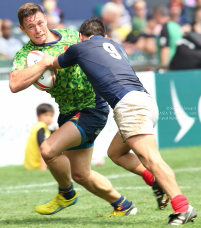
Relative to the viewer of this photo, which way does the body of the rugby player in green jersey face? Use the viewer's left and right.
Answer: facing the viewer and to the left of the viewer

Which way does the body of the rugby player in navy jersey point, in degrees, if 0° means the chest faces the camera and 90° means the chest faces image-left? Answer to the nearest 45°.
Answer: approximately 135°

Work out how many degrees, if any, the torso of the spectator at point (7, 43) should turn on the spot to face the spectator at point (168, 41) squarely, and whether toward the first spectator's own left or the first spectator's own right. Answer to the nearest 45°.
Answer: approximately 90° to the first spectator's own left

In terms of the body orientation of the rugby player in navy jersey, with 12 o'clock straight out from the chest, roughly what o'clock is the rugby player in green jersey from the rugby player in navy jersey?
The rugby player in green jersey is roughly at 12 o'clock from the rugby player in navy jersey.

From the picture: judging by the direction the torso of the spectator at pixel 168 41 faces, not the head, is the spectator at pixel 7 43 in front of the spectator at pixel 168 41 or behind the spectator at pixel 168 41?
in front

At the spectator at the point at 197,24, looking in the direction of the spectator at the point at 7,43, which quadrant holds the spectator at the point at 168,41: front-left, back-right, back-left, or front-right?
front-left

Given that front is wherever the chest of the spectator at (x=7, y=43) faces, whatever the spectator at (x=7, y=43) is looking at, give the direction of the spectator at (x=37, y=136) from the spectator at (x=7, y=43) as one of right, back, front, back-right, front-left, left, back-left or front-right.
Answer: front

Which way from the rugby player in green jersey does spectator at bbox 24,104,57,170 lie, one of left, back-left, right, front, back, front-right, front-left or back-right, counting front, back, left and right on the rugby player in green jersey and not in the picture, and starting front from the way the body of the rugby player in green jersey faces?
back-right
